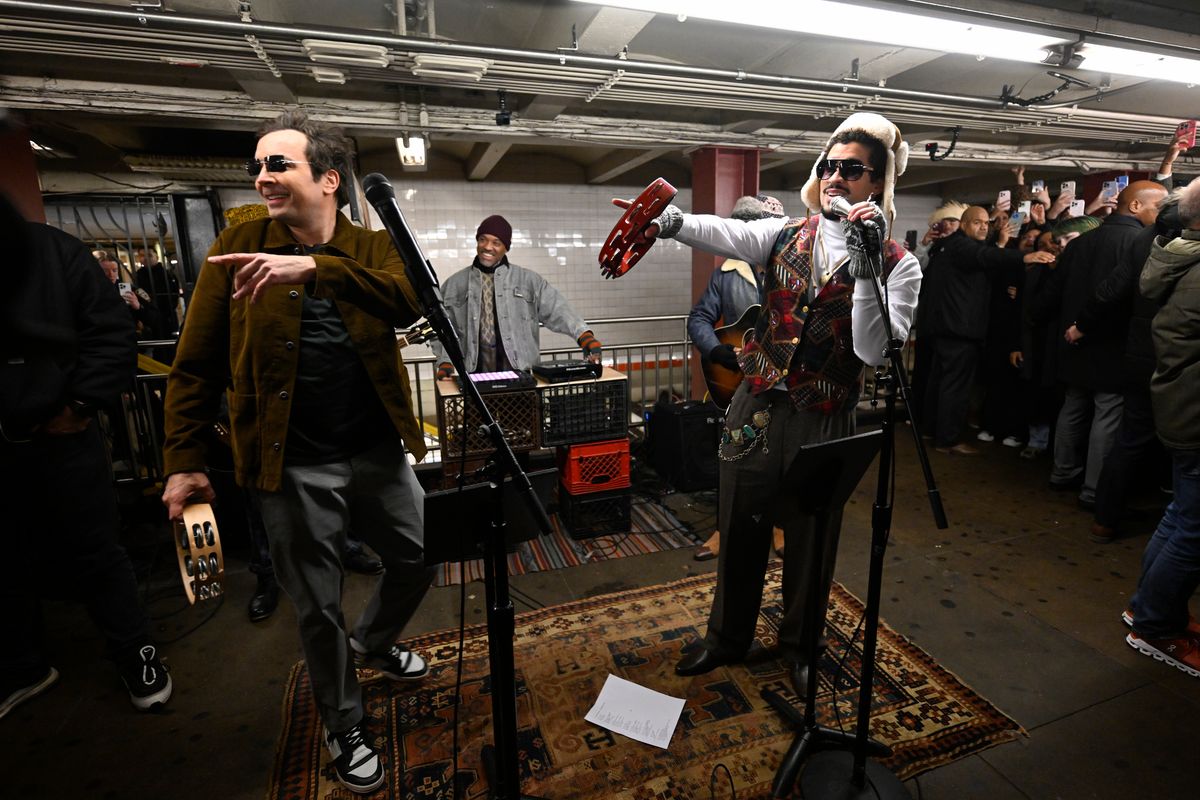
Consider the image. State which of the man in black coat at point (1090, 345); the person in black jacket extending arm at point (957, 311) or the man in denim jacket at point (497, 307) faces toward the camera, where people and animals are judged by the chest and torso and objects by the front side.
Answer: the man in denim jacket

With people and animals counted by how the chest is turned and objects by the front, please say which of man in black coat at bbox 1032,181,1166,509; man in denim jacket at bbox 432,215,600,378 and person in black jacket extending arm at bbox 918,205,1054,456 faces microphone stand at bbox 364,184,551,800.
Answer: the man in denim jacket

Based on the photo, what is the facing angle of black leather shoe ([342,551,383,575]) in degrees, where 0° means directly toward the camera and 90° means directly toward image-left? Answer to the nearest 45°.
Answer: approximately 315°

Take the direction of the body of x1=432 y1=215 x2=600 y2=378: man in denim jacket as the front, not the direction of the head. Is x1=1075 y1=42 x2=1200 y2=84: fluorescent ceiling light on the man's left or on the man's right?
on the man's left

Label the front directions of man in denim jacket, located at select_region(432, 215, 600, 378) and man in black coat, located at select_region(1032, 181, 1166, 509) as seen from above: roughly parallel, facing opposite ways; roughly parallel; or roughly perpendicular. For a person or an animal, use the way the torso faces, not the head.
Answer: roughly perpendicular

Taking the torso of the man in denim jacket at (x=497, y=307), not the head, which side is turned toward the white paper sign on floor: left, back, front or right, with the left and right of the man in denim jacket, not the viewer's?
front
